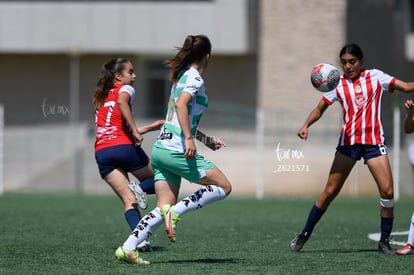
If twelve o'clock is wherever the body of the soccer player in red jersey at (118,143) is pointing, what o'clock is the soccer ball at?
The soccer ball is roughly at 2 o'clock from the soccer player in red jersey.

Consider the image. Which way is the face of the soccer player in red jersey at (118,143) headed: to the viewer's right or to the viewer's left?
to the viewer's right

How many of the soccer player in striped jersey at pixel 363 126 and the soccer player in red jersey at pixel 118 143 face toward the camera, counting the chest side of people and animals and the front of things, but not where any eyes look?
1

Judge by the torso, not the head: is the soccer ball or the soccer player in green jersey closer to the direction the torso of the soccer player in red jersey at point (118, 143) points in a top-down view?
the soccer ball

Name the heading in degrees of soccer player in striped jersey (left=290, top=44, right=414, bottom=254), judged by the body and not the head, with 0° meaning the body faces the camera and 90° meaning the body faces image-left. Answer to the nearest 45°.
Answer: approximately 0°

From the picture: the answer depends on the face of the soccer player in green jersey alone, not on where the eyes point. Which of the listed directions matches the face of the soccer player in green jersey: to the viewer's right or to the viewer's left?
to the viewer's right

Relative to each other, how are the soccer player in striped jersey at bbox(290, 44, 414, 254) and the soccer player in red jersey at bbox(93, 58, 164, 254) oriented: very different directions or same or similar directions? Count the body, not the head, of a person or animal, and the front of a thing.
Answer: very different directions

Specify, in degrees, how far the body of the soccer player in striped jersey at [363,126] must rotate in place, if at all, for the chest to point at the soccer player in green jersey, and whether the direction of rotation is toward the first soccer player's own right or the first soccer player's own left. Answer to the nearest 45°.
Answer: approximately 45° to the first soccer player's own right

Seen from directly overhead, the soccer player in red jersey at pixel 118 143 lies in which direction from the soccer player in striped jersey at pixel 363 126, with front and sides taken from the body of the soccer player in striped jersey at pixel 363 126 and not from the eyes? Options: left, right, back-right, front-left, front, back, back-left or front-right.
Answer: right

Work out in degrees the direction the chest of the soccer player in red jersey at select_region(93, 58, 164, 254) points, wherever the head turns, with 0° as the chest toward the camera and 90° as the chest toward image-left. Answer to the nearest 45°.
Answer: approximately 225°

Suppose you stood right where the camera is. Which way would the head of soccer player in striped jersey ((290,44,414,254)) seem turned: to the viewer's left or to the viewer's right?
to the viewer's left
